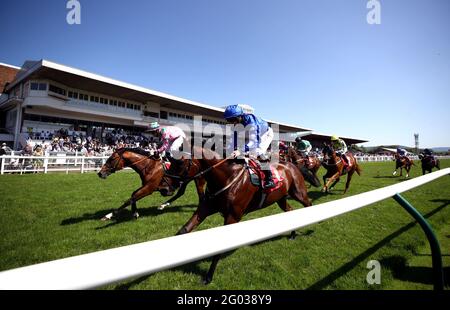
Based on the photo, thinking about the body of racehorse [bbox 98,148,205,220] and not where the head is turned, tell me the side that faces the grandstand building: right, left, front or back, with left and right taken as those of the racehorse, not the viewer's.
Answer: right

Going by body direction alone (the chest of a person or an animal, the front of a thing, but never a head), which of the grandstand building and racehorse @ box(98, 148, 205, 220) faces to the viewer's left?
the racehorse

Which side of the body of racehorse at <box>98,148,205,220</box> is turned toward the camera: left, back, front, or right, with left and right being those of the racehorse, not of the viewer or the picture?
left

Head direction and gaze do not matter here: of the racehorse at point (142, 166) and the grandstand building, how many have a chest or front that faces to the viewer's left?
1

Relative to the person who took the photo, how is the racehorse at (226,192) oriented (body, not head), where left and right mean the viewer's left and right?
facing the viewer and to the left of the viewer

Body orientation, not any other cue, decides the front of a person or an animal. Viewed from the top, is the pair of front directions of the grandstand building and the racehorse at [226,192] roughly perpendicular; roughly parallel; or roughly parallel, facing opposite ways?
roughly perpendicular

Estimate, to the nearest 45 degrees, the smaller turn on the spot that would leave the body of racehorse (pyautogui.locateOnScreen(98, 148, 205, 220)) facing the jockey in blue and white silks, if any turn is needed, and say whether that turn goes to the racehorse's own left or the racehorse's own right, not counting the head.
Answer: approximately 135° to the racehorse's own left

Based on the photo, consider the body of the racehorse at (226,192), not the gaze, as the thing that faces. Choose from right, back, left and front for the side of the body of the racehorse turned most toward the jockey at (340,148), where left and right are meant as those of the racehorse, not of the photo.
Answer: back

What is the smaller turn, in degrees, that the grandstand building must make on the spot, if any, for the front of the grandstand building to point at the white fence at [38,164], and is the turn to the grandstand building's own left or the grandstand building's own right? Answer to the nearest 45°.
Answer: approximately 45° to the grandstand building's own right

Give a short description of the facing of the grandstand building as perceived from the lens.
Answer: facing the viewer and to the right of the viewer

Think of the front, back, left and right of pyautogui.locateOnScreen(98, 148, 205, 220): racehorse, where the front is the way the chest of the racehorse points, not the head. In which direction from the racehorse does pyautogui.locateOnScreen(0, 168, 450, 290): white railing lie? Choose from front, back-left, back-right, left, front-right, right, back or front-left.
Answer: left
